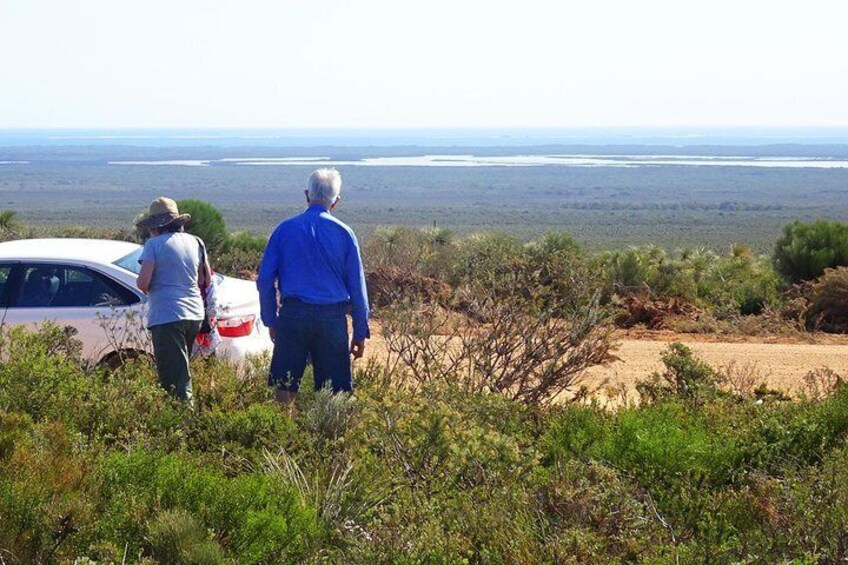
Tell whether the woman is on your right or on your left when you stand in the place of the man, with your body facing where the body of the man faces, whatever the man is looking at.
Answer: on your left

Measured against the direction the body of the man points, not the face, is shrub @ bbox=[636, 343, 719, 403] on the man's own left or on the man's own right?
on the man's own right

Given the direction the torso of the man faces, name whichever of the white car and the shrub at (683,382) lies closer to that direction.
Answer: the white car

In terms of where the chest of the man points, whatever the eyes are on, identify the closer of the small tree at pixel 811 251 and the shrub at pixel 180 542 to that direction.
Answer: the small tree

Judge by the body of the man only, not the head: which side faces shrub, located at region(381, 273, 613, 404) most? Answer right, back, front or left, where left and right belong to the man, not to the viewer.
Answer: right

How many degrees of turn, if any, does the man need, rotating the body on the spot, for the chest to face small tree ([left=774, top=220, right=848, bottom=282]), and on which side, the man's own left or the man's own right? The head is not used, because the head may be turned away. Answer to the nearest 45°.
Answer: approximately 45° to the man's own right

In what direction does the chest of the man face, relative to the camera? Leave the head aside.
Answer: away from the camera

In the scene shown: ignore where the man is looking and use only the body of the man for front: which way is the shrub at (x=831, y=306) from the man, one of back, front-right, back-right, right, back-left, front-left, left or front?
front-right

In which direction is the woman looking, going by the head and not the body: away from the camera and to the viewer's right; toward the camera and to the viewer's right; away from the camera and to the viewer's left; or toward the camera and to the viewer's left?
away from the camera and to the viewer's left

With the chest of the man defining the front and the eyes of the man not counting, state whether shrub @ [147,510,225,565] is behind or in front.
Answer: behind
